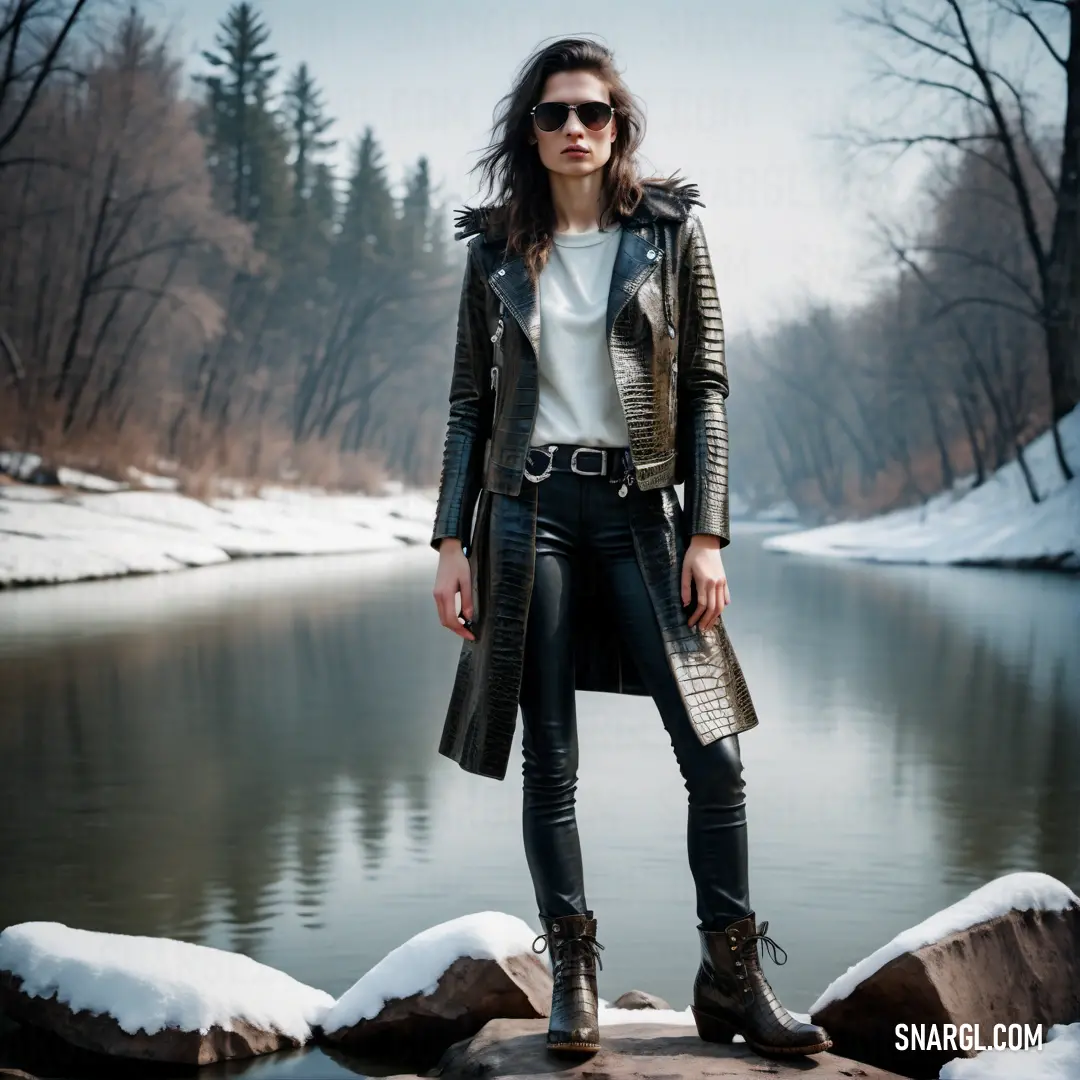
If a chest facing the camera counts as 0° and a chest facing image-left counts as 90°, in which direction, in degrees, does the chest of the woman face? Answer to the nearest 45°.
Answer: approximately 0°

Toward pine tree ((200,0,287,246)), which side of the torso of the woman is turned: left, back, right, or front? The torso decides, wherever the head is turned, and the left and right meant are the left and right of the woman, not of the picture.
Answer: back

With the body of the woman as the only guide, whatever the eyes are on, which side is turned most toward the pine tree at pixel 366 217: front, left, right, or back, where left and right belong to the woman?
back

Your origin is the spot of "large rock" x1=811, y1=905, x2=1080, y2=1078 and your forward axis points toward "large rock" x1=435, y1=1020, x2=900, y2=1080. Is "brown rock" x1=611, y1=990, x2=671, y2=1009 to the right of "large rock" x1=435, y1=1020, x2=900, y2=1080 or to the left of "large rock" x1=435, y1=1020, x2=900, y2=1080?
right
